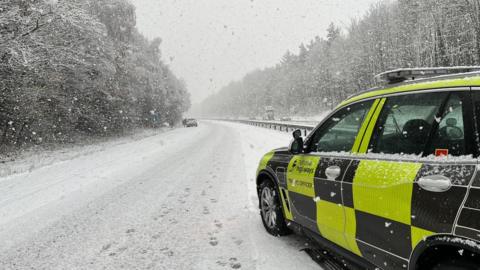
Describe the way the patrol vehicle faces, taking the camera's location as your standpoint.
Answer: facing away from the viewer and to the left of the viewer
